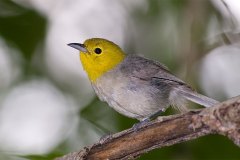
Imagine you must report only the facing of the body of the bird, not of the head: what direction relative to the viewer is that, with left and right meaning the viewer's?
facing to the left of the viewer
